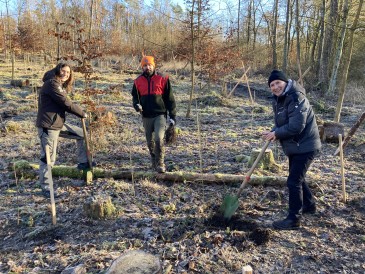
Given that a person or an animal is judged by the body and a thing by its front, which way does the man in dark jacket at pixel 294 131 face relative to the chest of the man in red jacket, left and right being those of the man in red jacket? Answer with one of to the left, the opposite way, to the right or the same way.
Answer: to the right

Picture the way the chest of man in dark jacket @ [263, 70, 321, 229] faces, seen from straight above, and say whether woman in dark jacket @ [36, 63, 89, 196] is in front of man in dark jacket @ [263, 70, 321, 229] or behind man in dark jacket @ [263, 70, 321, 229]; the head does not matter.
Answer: in front

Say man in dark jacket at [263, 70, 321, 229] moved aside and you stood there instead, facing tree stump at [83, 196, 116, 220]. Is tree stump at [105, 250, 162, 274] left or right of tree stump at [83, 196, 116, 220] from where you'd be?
left

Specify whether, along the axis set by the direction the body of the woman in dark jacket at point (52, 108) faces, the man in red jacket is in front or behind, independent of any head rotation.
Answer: in front

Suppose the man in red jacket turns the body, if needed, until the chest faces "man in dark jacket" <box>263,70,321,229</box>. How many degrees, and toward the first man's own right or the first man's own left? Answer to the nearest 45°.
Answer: approximately 45° to the first man's own left

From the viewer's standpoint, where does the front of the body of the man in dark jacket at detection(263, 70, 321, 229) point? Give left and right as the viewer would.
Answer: facing to the left of the viewer

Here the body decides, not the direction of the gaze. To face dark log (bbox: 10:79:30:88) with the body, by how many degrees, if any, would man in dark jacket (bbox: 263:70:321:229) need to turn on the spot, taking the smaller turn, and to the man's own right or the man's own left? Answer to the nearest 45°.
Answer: approximately 45° to the man's own right

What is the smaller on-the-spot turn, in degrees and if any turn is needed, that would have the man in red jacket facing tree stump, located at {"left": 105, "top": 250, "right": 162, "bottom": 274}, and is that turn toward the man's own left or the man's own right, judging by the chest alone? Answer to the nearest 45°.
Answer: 0° — they already face it
